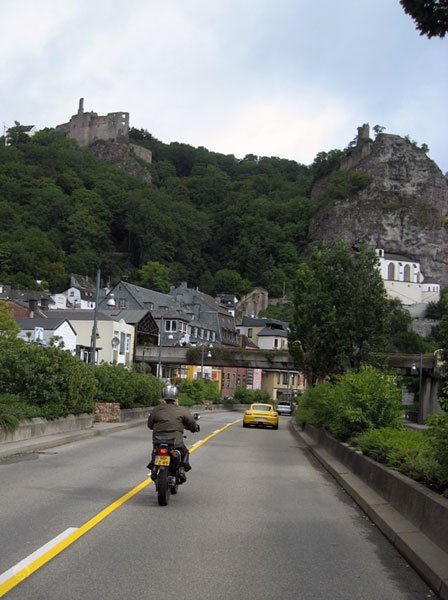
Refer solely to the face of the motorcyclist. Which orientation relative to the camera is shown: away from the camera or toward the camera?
away from the camera

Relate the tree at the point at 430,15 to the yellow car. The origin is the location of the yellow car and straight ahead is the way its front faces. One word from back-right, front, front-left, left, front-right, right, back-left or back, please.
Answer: back

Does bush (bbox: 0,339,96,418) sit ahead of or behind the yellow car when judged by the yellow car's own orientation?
behind

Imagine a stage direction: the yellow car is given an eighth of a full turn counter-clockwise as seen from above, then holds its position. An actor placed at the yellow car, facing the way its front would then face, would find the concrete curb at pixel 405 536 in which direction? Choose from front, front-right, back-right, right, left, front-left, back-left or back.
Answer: back-left

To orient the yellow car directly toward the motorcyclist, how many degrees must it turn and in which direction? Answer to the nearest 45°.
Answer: approximately 180°

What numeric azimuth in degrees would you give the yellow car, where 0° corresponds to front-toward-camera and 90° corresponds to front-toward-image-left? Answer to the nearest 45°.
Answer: approximately 180°

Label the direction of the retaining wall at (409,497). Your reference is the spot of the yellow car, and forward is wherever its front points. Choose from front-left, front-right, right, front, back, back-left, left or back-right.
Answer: back
